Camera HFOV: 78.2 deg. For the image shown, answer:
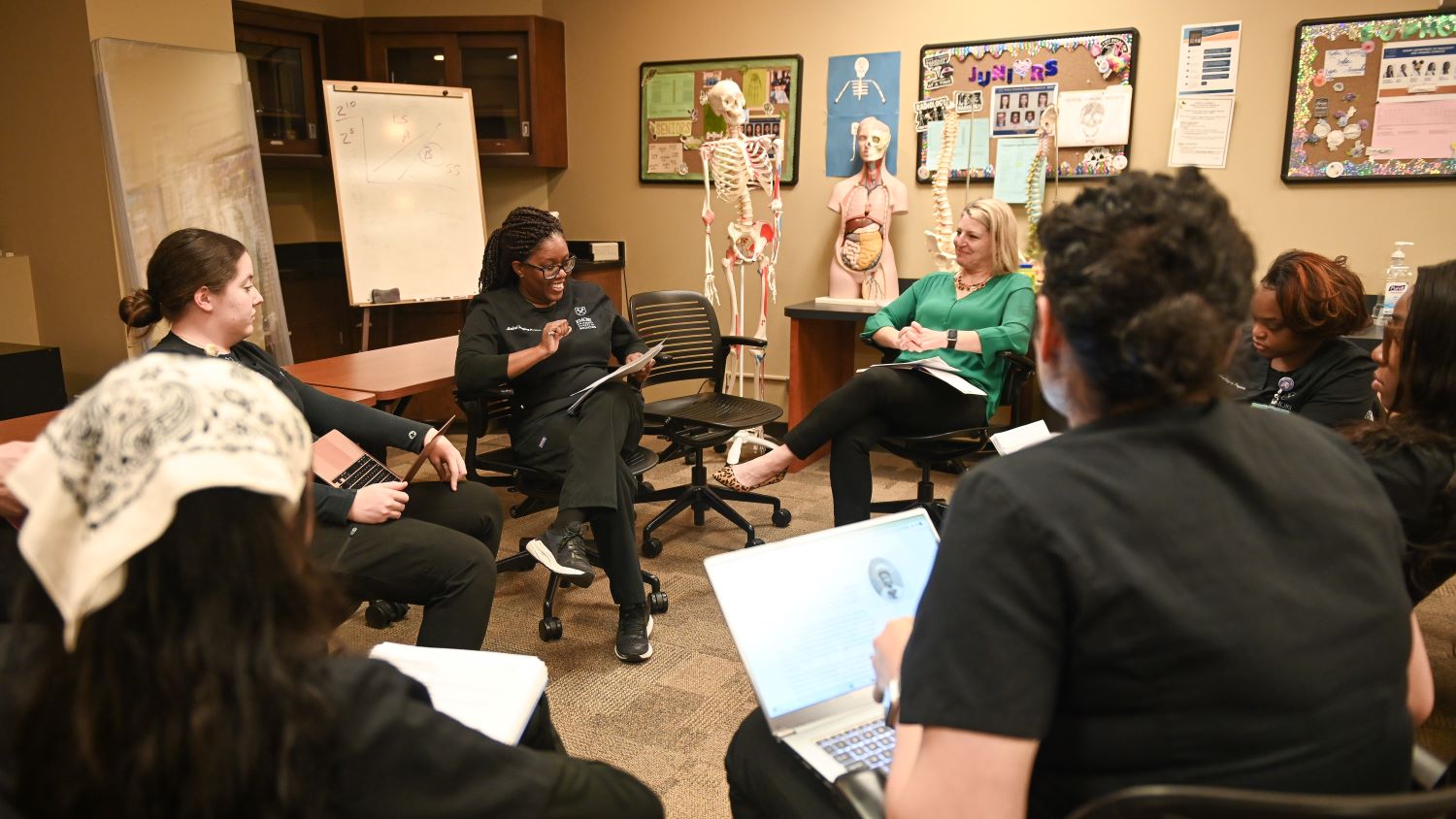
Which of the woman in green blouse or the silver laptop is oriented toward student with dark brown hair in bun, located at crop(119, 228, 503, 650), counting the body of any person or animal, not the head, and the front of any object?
the woman in green blouse

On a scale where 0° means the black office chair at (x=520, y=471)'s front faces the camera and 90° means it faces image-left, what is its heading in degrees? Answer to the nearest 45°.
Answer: approximately 315°

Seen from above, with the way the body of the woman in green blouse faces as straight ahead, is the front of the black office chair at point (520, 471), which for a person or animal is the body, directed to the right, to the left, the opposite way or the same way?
to the left

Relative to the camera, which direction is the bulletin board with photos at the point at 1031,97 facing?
toward the camera

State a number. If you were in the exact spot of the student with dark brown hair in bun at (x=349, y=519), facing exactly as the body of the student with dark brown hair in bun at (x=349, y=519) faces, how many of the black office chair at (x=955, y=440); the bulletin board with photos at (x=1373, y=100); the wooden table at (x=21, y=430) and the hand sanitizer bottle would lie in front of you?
3

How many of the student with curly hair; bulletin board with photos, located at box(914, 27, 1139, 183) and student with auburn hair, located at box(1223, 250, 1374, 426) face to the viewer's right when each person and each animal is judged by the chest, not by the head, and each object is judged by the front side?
0

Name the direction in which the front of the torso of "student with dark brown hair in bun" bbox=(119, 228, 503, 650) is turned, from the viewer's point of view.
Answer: to the viewer's right

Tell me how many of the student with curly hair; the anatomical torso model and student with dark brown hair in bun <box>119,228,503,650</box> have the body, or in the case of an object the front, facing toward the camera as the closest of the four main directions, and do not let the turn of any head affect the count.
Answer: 1

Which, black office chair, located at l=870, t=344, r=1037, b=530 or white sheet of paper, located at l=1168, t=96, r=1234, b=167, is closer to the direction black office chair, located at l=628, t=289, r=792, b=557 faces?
the black office chair

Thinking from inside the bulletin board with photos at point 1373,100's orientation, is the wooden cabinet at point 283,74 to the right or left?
on its right

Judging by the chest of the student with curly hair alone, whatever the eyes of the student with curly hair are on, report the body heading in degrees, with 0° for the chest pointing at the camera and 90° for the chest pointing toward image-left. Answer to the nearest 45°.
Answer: approximately 135°

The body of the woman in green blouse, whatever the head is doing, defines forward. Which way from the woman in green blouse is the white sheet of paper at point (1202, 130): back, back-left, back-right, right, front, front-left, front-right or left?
back

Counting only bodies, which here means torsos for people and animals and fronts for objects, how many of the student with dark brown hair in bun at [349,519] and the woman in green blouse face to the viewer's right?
1

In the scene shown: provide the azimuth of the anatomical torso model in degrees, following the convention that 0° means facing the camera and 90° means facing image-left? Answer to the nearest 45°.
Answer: approximately 0°

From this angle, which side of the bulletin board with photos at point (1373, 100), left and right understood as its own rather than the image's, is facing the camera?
front

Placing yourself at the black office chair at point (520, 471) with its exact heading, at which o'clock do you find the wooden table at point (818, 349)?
The wooden table is roughly at 9 o'clock from the black office chair.

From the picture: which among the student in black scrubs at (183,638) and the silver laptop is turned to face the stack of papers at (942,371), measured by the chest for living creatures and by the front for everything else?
the student in black scrubs

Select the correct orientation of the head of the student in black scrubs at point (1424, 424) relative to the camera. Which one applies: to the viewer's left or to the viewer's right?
to the viewer's left
